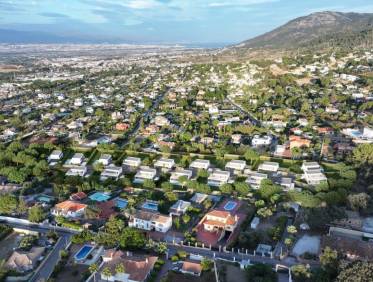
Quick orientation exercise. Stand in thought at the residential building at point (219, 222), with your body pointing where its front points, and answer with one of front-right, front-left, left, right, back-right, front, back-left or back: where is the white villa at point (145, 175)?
back-right

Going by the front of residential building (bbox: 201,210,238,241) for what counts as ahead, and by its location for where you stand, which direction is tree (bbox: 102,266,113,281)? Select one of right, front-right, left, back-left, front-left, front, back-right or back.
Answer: front-right

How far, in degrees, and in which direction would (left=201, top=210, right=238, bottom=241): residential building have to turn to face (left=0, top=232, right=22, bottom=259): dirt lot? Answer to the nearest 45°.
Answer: approximately 90° to its right

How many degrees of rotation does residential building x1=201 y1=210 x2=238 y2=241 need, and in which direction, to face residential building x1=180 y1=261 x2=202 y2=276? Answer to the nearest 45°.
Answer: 0° — it already faces it

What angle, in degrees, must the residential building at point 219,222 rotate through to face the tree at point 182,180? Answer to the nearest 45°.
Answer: approximately 135° to its right

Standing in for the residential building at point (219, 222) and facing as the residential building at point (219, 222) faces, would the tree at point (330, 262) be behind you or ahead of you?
ahead

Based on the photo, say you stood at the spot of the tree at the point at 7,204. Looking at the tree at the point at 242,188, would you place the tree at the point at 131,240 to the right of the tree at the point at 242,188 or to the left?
right

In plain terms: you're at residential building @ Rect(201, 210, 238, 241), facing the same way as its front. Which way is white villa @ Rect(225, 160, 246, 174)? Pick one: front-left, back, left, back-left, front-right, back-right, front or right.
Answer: back

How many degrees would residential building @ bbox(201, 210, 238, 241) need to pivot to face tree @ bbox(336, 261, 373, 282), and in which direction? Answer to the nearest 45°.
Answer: approximately 45° to its left

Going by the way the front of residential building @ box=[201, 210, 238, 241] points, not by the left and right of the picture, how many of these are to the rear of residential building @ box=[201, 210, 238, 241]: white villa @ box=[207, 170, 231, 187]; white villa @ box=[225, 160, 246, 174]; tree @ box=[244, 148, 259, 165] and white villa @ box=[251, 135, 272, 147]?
4

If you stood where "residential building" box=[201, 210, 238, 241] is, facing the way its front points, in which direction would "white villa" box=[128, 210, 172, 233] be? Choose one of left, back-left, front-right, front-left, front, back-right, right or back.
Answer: right

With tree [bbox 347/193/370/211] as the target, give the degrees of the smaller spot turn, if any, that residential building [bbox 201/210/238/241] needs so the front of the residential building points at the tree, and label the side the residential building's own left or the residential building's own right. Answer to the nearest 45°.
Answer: approximately 90° to the residential building's own left

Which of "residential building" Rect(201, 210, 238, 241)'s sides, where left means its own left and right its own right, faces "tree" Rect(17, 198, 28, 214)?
right

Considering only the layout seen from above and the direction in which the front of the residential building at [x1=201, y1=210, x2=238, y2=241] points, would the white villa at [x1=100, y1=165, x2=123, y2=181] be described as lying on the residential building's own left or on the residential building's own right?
on the residential building's own right

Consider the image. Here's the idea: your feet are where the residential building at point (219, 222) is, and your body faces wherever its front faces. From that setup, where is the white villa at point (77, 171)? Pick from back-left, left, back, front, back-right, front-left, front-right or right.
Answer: back-right

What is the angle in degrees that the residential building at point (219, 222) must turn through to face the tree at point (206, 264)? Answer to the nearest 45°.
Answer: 0° — it already faces it

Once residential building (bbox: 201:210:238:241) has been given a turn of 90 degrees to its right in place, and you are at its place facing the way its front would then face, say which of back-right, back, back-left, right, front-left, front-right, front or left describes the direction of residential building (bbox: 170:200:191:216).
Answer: front-right

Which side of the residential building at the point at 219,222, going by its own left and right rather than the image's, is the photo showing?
front

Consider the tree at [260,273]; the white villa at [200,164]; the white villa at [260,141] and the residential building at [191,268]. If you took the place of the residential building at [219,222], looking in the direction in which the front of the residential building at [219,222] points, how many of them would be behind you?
2

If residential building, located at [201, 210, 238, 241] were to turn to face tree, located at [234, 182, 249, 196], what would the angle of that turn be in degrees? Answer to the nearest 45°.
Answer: approximately 180°

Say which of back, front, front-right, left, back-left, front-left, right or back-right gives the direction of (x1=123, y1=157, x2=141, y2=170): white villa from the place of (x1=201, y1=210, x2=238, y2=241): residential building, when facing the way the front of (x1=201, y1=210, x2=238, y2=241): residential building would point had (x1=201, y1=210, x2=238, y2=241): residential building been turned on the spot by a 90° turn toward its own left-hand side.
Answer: back-left

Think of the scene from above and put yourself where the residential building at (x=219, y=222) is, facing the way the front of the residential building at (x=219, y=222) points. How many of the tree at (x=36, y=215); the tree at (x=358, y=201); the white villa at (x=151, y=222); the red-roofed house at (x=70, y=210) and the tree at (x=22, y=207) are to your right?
4

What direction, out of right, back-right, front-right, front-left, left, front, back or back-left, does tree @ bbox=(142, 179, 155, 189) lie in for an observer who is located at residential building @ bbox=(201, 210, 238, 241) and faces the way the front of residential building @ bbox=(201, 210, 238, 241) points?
back-right

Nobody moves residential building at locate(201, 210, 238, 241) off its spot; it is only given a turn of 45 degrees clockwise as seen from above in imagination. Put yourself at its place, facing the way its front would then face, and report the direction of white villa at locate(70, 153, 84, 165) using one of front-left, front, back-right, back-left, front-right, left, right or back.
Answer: right
